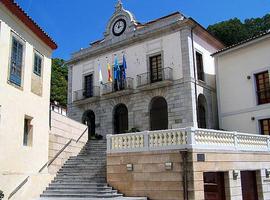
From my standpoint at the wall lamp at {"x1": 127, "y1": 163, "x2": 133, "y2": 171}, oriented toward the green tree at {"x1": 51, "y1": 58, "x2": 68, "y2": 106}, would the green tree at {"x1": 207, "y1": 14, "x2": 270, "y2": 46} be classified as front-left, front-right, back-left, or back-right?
front-right

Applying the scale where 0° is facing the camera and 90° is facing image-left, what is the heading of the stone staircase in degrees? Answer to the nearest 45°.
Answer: approximately 0°

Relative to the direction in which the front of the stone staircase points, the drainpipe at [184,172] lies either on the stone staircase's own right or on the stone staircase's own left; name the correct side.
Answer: on the stone staircase's own left

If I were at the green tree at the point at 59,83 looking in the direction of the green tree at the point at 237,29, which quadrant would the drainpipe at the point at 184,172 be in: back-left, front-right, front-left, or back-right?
front-right

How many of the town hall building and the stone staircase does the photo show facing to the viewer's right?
0

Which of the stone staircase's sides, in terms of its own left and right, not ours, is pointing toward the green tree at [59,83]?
back

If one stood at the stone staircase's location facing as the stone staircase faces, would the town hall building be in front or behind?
behind

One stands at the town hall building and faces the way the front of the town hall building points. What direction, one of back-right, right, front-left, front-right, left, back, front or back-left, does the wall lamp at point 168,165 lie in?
front-left

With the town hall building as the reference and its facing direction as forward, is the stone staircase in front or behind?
in front

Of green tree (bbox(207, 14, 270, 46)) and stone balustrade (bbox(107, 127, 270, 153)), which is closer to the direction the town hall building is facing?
the stone balustrade

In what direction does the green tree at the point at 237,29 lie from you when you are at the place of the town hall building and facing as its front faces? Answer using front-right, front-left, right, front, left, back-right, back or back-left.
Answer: back

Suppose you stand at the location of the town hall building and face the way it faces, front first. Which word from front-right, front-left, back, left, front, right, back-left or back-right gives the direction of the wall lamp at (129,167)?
front-left

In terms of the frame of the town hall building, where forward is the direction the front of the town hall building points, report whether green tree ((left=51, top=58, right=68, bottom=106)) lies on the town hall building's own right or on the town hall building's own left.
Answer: on the town hall building's own right

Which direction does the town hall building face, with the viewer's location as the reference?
facing the viewer and to the left of the viewer

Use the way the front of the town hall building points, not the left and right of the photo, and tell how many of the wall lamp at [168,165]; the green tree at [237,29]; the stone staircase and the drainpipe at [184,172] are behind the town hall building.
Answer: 1
